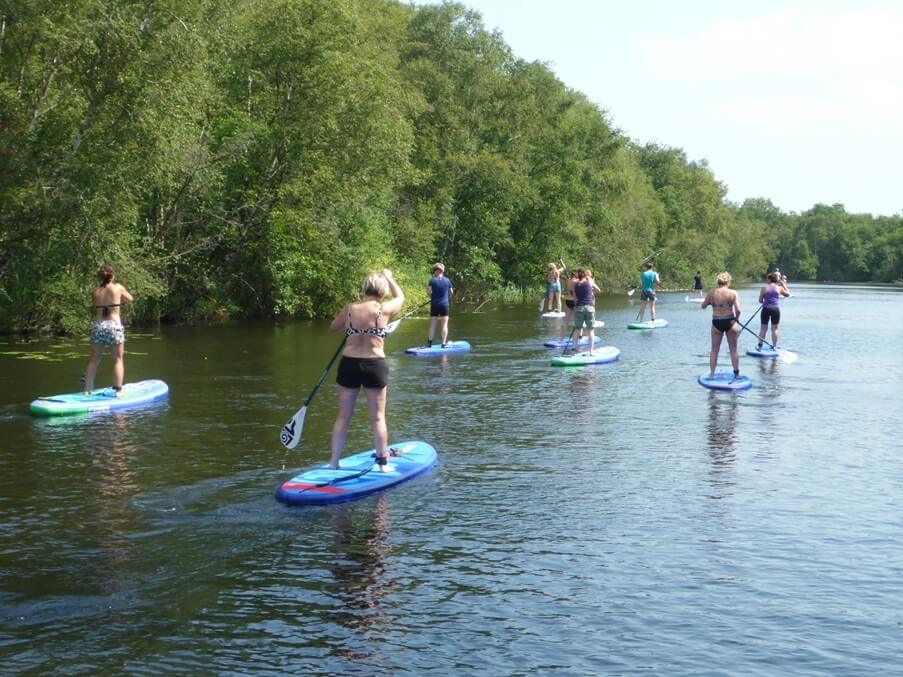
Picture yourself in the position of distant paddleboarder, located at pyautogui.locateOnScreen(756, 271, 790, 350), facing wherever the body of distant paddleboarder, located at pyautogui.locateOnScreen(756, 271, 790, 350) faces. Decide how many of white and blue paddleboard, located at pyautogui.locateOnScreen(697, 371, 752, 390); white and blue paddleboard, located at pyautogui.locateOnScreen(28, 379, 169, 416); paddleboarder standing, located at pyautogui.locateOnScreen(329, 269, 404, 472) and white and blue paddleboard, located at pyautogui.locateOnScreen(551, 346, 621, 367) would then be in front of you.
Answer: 0

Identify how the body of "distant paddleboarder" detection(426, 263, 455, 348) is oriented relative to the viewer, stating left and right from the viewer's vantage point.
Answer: facing away from the viewer

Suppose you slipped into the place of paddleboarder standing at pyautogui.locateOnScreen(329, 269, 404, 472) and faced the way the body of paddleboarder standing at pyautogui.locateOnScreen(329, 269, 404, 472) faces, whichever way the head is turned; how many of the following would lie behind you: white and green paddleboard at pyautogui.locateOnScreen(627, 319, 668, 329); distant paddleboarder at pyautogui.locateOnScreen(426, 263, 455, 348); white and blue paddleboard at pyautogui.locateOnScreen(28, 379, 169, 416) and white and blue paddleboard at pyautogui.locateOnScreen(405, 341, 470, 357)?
0

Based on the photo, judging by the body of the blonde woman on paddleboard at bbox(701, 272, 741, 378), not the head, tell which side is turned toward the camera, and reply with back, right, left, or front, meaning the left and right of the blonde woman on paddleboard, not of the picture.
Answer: back

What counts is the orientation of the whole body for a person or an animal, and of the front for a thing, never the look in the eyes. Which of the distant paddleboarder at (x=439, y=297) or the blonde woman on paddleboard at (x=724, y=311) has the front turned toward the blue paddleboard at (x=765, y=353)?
the blonde woman on paddleboard

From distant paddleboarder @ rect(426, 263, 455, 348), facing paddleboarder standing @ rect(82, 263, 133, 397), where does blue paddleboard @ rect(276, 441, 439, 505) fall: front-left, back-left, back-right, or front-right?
front-left

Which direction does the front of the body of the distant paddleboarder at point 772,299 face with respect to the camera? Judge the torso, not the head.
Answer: away from the camera

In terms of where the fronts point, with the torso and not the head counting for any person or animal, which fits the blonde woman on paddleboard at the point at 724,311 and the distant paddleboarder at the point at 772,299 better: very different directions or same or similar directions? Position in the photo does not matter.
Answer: same or similar directions

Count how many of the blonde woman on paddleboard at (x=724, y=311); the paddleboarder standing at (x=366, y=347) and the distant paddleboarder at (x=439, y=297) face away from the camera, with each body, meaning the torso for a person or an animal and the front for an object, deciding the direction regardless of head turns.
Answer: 3

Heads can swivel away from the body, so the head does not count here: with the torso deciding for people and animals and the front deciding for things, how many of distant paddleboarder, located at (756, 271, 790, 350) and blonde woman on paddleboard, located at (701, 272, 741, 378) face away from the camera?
2

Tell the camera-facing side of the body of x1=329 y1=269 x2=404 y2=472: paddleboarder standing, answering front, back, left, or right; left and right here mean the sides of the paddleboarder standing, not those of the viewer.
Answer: back

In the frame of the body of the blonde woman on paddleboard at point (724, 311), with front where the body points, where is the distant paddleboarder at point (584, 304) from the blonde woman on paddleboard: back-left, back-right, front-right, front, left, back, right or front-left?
front-left

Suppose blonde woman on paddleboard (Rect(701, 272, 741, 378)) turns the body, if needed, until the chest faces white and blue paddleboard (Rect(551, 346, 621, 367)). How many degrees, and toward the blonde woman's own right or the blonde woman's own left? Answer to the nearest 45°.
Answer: approximately 45° to the blonde woman's own left

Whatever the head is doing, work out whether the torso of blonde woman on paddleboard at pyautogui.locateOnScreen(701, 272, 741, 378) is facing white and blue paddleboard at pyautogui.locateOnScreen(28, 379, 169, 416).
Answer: no

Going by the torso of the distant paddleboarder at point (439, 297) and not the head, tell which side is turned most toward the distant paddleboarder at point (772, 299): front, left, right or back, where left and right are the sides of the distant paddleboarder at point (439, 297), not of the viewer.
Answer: right

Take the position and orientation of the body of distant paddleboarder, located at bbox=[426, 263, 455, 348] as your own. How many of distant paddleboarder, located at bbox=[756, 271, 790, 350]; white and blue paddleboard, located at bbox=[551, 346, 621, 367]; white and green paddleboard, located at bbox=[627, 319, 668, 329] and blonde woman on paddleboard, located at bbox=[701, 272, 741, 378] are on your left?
0

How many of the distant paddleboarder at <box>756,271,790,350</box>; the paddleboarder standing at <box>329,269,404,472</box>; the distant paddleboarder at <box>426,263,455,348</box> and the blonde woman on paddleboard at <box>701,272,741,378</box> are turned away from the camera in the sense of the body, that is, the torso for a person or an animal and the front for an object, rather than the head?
4

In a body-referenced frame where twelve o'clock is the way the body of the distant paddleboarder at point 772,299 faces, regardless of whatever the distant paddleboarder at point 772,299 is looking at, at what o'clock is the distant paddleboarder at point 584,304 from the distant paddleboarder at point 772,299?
the distant paddleboarder at point 584,304 is roughly at 8 o'clock from the distant paddleboarder at point 772,299.

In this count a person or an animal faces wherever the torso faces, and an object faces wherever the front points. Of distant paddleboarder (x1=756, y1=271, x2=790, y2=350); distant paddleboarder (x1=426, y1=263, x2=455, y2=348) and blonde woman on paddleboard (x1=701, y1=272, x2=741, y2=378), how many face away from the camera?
3

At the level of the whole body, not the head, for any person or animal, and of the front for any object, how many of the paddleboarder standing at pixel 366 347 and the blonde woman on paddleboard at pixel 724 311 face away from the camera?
2

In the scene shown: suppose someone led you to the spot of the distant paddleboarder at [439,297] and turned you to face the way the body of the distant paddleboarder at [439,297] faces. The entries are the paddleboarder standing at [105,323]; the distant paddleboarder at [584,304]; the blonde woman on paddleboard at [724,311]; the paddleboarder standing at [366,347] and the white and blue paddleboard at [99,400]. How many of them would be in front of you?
0

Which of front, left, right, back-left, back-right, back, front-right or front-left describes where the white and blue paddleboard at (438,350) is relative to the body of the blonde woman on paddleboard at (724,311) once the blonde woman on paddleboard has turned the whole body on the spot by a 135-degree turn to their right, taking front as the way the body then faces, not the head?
back

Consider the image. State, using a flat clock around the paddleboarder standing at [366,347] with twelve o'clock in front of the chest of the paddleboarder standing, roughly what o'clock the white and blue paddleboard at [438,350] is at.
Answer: The white and blue paddleboard is roughly at 12 o'clock from the paddleboarder standing.
